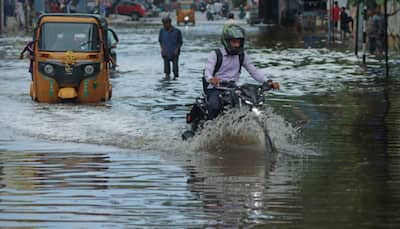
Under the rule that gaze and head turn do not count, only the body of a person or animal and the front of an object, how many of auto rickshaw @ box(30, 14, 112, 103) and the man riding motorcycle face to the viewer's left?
0

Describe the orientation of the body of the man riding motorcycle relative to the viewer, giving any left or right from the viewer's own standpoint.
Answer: facing the viewer and to the right of the viewer

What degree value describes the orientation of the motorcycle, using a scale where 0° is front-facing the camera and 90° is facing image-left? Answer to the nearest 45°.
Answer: approximately 315°

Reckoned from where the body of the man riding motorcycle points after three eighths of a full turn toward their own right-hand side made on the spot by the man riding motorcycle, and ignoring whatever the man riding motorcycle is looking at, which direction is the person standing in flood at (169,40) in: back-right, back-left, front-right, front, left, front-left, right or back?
right

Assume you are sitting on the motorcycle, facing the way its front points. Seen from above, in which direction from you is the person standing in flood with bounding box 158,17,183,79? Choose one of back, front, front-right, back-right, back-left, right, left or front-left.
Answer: back-left

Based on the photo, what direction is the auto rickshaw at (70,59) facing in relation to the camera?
toward the camera
